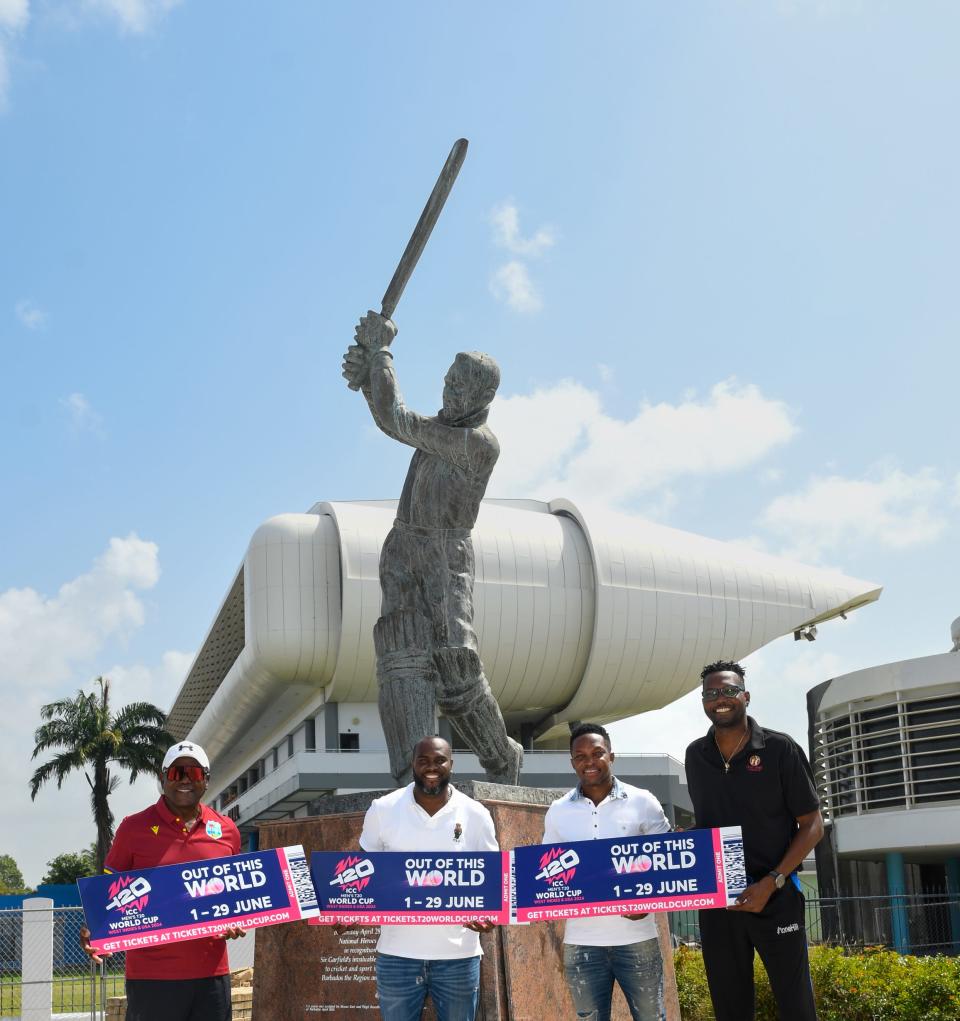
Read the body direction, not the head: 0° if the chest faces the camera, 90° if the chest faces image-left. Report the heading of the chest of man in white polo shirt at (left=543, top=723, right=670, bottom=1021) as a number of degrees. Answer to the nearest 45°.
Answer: approximately 0°

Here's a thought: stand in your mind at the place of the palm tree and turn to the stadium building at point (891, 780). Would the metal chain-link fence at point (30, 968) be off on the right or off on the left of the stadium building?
right

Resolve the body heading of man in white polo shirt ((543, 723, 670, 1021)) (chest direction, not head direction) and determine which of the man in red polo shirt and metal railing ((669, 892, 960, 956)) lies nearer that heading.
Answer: the man in red polo shirt

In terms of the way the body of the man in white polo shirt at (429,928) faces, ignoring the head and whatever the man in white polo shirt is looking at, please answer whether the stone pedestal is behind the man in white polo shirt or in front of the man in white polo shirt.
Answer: behind

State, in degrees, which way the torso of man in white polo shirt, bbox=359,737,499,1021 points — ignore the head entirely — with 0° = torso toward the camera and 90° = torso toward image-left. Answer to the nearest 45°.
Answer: approximately 0°

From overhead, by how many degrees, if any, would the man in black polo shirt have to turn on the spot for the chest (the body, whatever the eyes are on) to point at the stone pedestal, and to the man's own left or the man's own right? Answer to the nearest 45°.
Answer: approximately 90° to the man's own right

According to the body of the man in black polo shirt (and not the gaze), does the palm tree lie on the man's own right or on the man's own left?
on the man's own right

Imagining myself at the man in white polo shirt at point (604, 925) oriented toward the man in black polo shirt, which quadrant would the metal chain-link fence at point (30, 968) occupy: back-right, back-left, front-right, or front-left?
back-left

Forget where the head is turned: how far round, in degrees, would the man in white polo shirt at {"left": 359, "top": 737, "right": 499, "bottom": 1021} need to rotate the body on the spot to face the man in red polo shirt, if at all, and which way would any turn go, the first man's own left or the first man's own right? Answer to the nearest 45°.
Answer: approximately 90° to the first man's own right

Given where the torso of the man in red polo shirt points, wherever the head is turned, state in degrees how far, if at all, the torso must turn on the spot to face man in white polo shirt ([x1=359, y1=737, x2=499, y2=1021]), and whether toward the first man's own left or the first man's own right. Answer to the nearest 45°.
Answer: approximately 90° to the first man's own left
